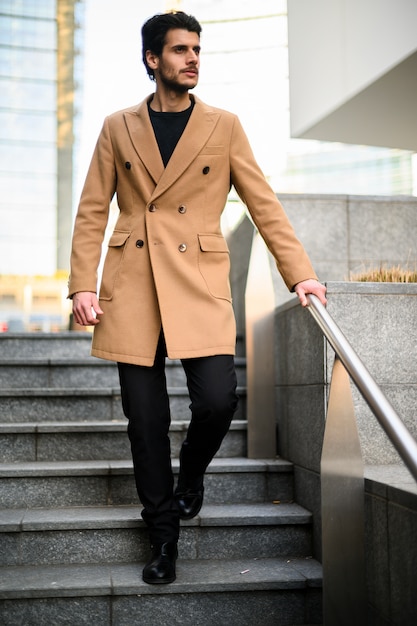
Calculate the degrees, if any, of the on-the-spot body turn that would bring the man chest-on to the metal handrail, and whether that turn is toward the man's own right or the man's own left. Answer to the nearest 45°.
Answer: approximately 45° to the man's own left

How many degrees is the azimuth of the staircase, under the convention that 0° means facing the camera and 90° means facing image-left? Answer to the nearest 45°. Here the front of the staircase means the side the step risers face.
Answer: approximately 0°

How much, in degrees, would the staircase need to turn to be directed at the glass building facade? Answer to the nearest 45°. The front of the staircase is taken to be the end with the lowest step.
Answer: approximately 180°

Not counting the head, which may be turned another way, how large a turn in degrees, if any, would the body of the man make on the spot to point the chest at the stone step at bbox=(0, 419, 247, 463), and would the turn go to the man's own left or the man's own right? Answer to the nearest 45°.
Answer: approximately 135° to the man's own right
